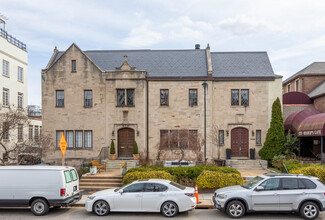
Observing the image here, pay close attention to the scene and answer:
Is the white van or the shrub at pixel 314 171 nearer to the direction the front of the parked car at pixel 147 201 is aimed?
the white van

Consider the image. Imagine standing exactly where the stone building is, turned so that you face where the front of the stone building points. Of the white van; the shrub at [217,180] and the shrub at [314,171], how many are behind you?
0

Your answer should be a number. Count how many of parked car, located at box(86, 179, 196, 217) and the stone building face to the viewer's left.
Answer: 1

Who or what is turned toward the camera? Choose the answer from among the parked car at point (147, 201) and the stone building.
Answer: the stone building

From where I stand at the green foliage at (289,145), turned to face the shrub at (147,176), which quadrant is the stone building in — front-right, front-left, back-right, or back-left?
front-right

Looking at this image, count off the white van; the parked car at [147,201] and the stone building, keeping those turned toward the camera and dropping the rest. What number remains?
1

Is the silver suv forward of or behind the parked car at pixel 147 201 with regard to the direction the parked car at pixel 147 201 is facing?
behind

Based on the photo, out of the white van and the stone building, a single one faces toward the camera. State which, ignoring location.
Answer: the stone building

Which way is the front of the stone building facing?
toward the camera

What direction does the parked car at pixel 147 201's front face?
to the viewer's left
